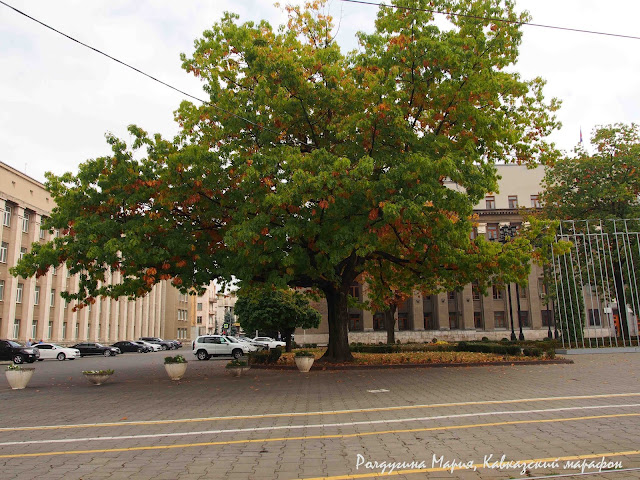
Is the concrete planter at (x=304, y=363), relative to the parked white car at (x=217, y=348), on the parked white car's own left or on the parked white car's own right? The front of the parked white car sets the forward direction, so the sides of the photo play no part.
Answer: on the parked white car's own right

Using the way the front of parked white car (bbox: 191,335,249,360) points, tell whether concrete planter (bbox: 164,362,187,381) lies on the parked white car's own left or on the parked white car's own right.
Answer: on the parked white car's own right

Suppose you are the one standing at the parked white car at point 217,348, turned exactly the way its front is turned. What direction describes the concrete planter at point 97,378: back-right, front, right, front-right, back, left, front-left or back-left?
right
